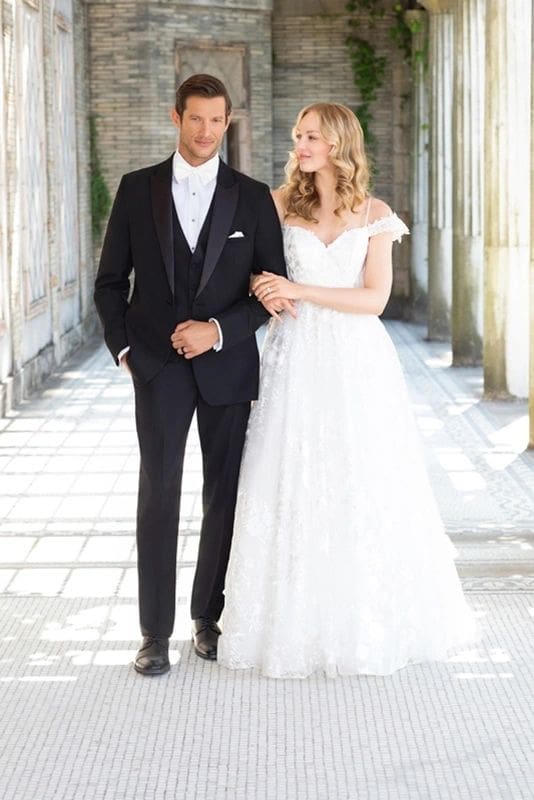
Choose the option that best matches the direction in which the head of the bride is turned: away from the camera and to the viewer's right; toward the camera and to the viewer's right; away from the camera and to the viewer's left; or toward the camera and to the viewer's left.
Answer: toward the camera and to the viewer's left

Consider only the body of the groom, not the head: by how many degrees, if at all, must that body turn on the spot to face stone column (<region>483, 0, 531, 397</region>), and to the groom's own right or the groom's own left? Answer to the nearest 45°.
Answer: approximately 180°

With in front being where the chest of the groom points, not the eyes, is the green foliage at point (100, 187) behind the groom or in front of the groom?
behind

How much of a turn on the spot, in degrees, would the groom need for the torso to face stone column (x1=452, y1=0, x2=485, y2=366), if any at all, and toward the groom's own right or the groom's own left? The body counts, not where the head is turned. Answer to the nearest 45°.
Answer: approximately 180°

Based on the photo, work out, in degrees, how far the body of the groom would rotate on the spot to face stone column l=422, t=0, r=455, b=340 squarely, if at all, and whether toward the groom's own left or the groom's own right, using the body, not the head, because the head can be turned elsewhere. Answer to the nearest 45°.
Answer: approximately 180°

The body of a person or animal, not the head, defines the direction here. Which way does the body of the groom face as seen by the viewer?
toward the camera

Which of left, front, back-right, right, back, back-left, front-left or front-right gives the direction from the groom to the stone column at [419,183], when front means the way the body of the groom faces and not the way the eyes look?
back
